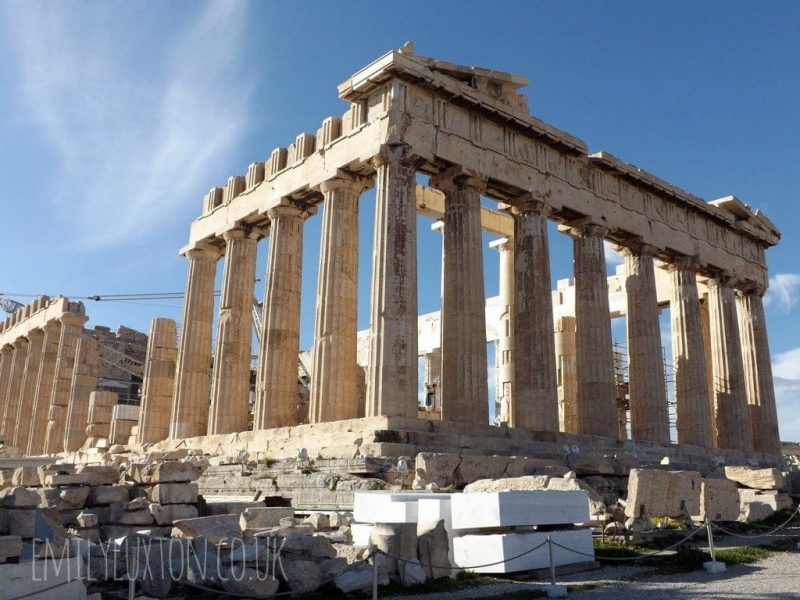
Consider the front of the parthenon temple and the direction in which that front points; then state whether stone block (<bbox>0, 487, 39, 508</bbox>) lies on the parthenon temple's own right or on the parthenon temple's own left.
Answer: on the parthenon temple's own right

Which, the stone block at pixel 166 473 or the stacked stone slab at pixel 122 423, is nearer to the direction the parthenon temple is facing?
the stone block

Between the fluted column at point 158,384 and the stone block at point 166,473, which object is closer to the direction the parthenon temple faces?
the stone block

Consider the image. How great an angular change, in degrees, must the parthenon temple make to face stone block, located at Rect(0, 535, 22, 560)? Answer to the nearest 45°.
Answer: approximately 45° to its right

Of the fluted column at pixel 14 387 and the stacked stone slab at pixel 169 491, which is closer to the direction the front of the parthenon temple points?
the stacked stone slab
